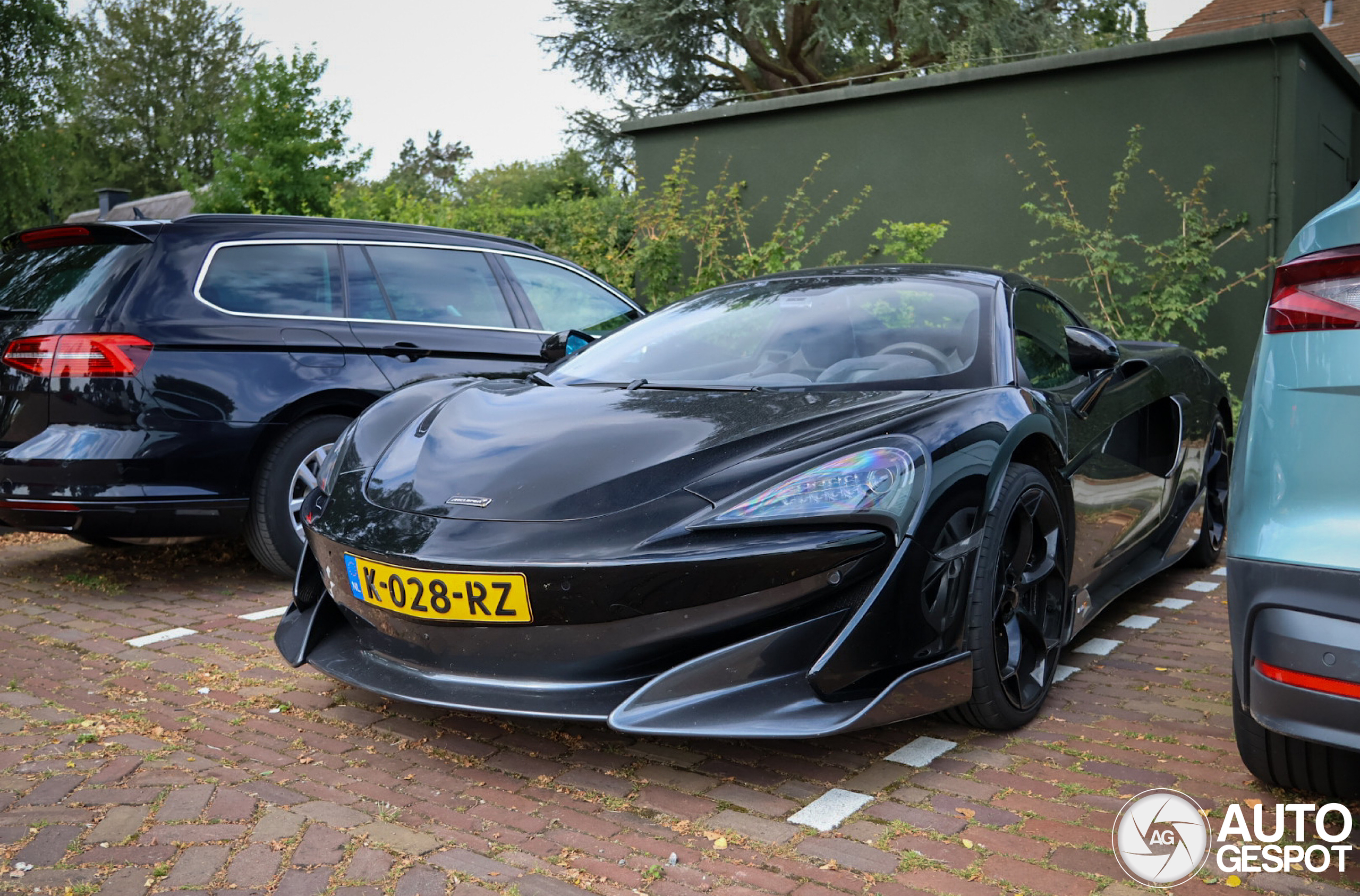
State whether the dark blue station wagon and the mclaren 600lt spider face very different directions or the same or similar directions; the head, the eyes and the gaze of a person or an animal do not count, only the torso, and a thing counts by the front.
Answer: very different directions

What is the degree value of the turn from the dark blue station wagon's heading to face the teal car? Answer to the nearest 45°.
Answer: approximately 90° to its right

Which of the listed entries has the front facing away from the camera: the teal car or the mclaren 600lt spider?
the teal car

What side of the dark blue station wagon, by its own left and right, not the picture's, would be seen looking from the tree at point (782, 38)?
front

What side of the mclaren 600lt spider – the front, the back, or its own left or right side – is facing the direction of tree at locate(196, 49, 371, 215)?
right

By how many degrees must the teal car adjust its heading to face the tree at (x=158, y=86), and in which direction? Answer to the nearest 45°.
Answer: approximately 45° to its left

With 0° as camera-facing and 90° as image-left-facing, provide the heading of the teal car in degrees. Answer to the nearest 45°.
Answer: approximately 180°

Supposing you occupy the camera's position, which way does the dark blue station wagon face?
facing away from the viewer and to the right of the viewer

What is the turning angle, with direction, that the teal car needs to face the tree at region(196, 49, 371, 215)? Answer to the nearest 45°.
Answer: approximately 45° to its left

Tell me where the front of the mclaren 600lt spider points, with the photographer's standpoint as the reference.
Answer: facing the viewer and to the left of the viewer

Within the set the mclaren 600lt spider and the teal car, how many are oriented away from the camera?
1

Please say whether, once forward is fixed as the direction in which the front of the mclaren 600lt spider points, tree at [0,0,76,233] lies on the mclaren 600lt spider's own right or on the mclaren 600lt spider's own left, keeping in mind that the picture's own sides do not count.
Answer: on the mclaren 600lt spider's own right
